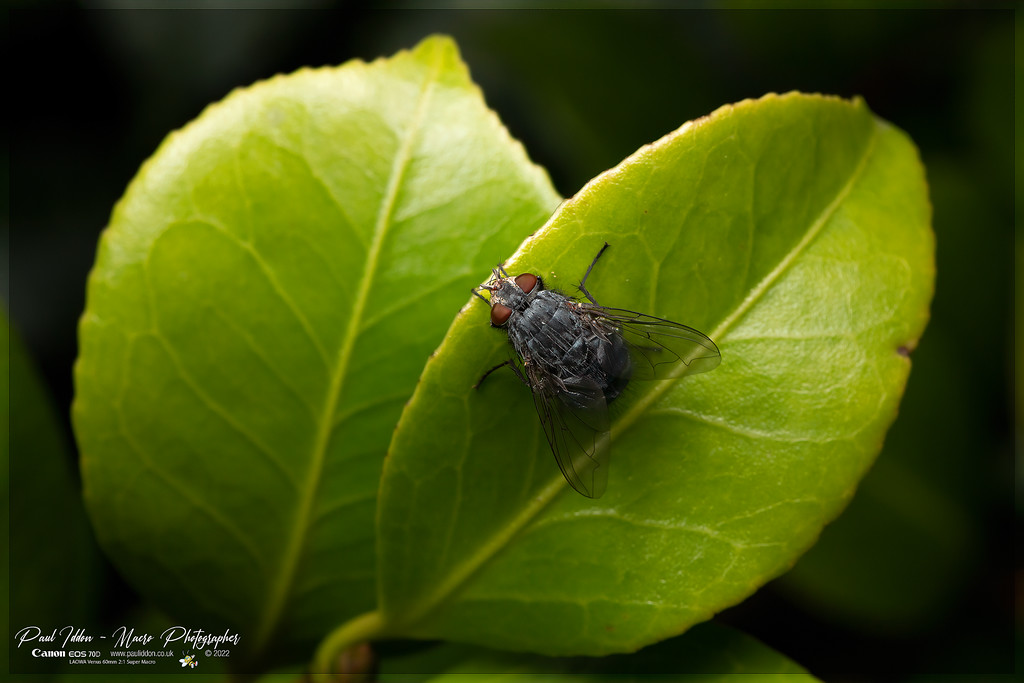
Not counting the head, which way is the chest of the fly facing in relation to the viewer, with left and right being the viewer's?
facing away from the viewer and to the left of the viewer
